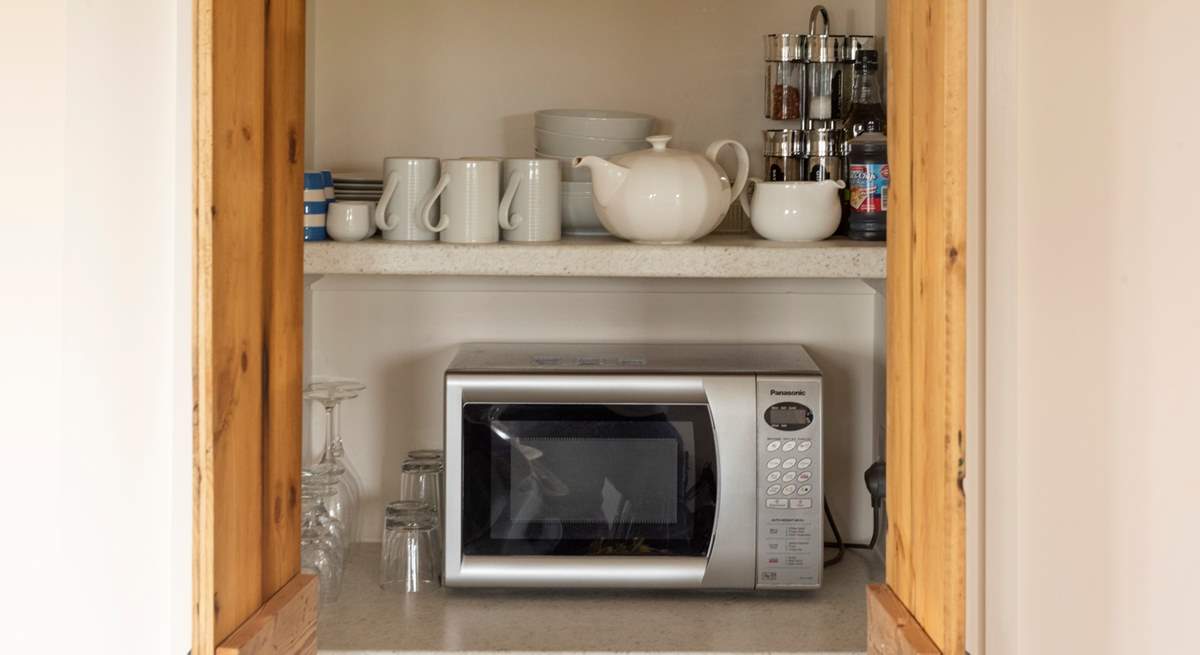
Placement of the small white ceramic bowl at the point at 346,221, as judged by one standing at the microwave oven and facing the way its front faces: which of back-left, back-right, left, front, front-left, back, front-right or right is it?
right

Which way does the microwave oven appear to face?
toward the camera

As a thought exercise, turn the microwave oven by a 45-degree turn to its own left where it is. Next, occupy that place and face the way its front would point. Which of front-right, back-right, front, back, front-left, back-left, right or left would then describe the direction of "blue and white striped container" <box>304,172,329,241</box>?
back-right
